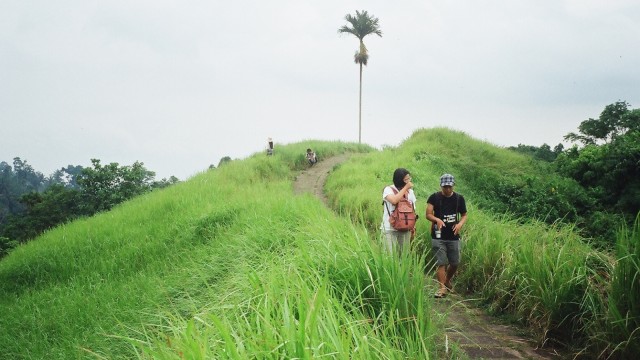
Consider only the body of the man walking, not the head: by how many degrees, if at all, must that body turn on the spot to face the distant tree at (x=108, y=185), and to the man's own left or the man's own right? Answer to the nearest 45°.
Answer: approximately 135° to the man's own right

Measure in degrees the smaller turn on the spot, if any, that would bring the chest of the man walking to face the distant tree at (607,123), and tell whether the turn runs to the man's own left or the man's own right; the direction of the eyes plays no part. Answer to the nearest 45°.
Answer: approximately 180°

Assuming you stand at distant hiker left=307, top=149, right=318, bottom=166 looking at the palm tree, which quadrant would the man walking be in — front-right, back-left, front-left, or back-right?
back-right

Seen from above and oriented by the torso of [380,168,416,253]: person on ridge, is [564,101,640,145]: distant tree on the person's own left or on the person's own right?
on the person's own left

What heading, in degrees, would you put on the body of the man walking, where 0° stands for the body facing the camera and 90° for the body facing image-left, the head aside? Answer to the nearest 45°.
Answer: approximately 0°

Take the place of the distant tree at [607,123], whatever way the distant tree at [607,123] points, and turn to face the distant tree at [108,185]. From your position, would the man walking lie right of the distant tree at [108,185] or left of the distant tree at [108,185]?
left
